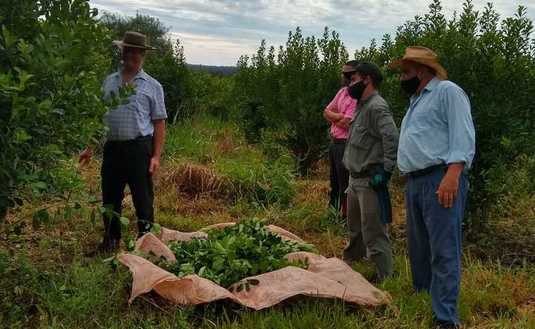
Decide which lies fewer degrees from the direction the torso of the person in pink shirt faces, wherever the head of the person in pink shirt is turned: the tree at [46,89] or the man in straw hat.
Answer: the tree

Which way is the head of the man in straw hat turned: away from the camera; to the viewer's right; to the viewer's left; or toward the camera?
to the viewer's left

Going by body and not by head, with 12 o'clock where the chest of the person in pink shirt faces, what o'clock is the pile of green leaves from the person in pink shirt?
The pile of green leaves is roughly at 11 o'clock from the person in pink shirt.

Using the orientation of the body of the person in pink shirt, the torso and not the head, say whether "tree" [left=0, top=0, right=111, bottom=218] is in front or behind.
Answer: in front

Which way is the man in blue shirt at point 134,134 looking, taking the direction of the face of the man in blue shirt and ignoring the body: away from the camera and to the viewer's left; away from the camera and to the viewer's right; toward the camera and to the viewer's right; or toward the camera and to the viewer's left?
toward the camera and to the viewer's right

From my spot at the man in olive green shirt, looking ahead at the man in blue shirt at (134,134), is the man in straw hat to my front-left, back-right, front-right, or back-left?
back-left

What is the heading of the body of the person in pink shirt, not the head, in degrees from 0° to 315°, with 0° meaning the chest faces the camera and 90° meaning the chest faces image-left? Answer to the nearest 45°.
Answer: approximately 45°

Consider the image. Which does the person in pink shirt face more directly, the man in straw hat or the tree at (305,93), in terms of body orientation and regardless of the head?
the man in straw hat

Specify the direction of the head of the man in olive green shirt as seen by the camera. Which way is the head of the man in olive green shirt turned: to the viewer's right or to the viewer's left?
to the viewer's left

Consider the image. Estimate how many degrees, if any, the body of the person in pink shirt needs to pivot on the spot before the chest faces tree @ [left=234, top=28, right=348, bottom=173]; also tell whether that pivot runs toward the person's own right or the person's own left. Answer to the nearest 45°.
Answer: approximately 135° to the person's own right

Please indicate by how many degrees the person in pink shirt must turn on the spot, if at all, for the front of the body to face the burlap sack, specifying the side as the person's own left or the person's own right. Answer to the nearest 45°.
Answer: approximately 45° to the person's own left

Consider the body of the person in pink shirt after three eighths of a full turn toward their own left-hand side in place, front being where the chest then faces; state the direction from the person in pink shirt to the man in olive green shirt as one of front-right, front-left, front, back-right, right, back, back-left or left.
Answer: right

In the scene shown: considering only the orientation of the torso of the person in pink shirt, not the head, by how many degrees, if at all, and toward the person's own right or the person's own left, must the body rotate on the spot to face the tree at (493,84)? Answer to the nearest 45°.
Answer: approximately 135° to the person's own left

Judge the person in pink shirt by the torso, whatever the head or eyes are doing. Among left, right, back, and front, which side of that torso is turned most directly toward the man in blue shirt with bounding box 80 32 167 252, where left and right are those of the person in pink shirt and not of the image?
front
